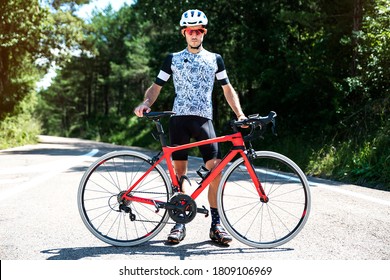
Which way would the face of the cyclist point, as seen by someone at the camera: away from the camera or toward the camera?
toward the camera

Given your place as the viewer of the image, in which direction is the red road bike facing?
facing to the right of the viewer

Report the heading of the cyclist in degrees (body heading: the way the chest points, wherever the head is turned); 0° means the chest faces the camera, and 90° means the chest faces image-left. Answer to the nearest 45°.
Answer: approximately 0°
